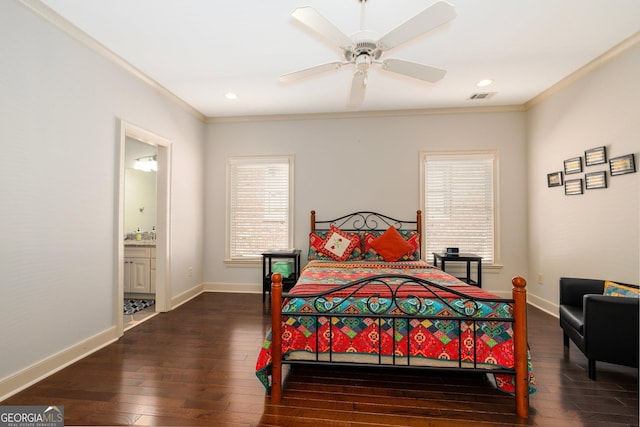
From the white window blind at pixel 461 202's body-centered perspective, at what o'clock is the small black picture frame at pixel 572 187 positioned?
The small black picture frame is roughly at 10 o'clock from the white window blind.

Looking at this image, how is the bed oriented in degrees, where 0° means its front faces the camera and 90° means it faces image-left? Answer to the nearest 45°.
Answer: approximately 0°

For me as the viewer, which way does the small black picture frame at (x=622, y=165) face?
facing the viewer and to the left of the viewer

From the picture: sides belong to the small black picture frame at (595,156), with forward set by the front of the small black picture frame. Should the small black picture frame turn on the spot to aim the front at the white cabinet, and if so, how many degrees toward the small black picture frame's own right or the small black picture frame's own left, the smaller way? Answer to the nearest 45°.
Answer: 0° — it already faces it

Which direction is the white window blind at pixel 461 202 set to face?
toward the camera

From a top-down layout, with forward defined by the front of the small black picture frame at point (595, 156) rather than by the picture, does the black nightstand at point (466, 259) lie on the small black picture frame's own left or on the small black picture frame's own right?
on the small black picture frame's own right

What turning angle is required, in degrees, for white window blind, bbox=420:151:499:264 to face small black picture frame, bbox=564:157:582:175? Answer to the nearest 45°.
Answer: approximately 45° to its left

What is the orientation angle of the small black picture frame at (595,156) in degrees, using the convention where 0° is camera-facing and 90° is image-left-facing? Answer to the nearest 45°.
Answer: approximately 45°

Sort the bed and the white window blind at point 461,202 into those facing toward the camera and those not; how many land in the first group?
2

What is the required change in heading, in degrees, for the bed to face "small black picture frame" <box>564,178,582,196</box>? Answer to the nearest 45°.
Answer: approximately 135° to its left

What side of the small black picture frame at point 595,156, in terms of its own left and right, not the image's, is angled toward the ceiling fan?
front
